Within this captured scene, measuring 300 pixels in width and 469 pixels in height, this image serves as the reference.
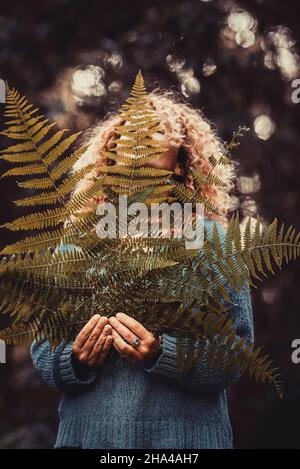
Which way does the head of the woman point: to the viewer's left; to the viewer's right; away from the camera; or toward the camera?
toward the camera

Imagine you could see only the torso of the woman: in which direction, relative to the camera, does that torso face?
toward the camera
